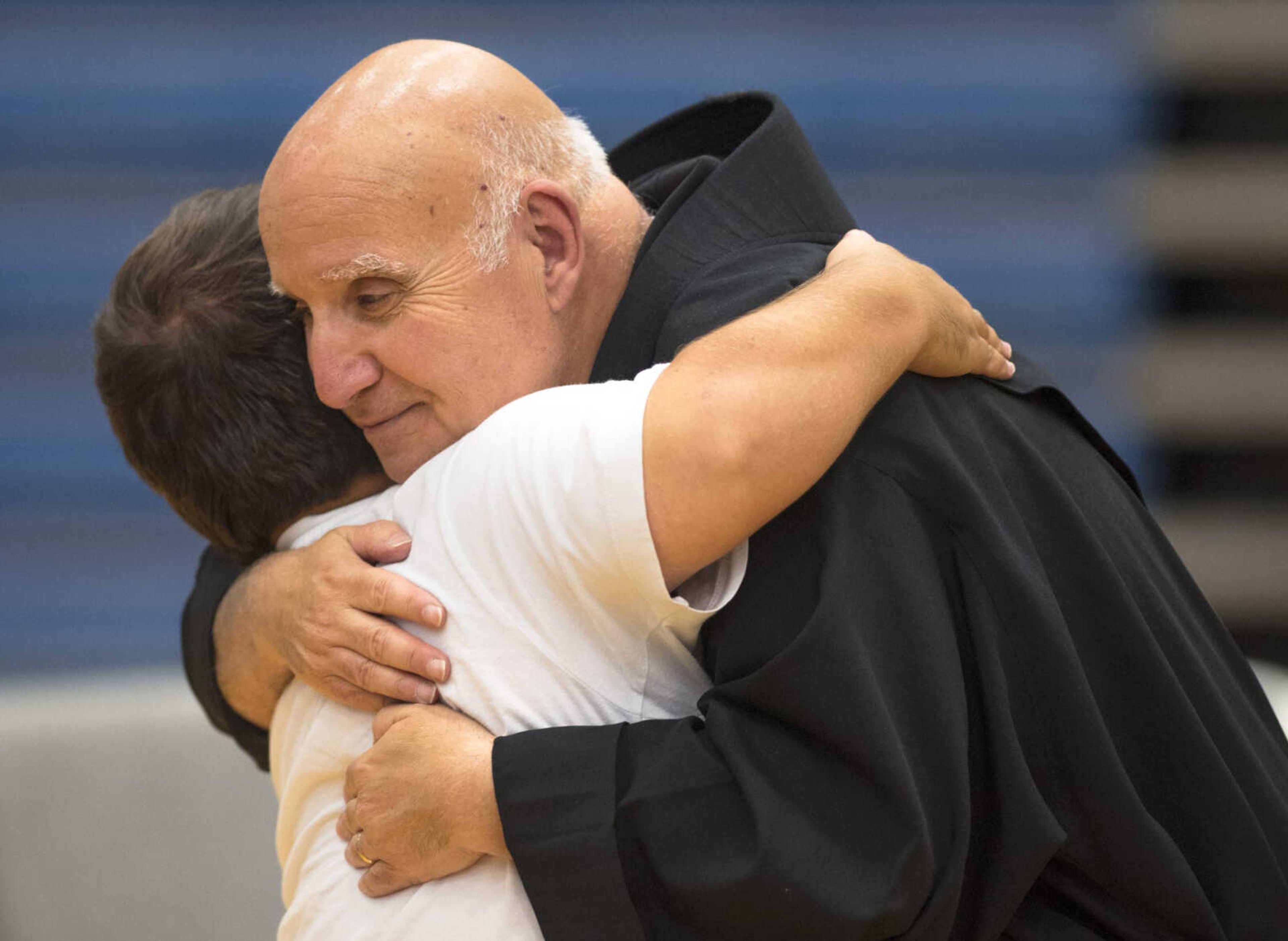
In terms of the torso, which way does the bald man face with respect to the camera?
to the viewer's left

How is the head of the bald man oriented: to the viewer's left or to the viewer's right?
to the viewer's left

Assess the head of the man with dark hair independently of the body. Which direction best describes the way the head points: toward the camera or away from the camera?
away from the camera
